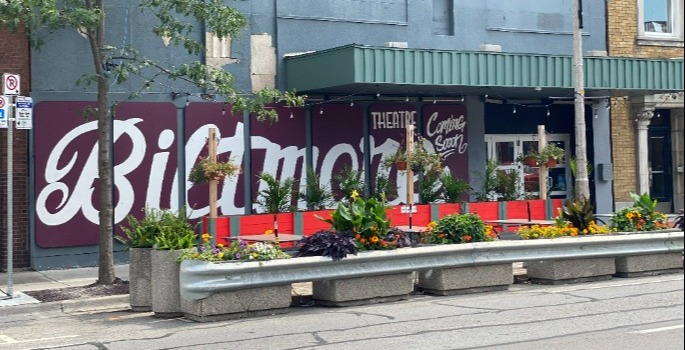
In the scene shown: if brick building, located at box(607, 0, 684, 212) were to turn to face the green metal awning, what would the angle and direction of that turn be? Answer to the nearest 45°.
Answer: approximately 45° to its right

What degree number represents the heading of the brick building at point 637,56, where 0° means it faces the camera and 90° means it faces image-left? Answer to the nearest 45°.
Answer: approximately 0°

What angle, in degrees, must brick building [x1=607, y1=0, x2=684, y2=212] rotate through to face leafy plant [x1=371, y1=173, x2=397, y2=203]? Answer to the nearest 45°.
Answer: approximately 45° to its right

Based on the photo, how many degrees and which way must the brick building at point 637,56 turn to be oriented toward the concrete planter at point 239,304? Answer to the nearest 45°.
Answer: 0° — it already faces it
